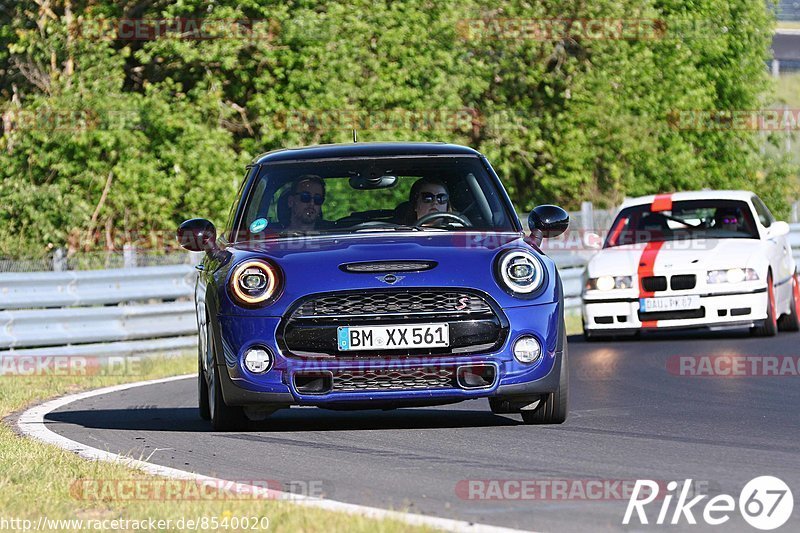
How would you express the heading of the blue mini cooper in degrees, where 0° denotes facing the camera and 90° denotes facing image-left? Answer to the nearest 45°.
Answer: approximately 0°

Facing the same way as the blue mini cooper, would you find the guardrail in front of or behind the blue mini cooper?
behind
